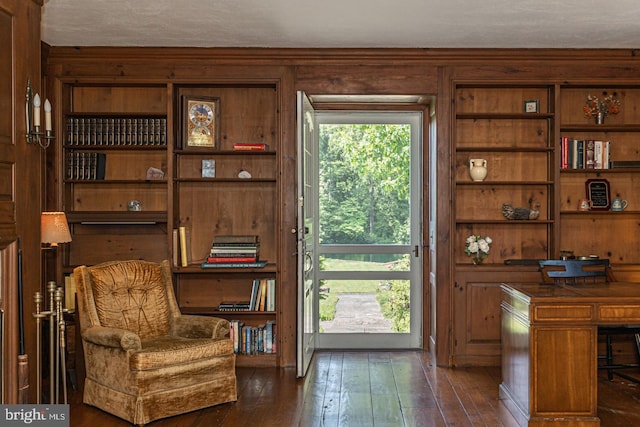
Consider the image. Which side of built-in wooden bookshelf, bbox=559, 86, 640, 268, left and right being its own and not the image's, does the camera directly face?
front

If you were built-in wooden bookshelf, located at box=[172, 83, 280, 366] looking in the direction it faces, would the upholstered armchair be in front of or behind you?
in front

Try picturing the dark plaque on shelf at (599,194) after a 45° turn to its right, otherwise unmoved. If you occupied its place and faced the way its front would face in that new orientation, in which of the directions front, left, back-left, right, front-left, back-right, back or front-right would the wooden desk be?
front-left

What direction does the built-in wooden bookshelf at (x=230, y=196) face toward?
toward the camera

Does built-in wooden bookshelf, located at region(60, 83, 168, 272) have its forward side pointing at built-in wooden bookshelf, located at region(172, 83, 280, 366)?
no

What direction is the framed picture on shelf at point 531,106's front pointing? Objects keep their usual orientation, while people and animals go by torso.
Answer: toward the camera

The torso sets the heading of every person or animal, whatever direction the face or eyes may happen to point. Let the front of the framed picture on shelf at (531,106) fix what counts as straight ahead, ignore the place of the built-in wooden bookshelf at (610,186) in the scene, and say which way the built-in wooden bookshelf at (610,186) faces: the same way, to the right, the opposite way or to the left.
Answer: the same way

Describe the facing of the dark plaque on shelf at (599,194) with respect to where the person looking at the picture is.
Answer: facing the viewer

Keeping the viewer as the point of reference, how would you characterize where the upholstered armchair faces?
facing the viewer and to the right of the viewer

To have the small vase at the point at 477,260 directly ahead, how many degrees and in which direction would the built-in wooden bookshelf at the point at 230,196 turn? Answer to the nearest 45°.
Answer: approximately 90° to its left

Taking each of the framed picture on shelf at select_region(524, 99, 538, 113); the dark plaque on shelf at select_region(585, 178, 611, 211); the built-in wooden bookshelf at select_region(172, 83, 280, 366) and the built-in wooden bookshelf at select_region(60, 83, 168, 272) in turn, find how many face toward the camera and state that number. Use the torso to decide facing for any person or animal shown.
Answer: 4

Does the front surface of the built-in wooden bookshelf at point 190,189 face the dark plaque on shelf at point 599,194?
no

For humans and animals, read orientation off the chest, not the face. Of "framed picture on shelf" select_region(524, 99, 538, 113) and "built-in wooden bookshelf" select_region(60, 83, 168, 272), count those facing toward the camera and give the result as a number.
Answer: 2

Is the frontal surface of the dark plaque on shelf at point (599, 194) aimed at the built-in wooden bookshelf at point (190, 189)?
no
